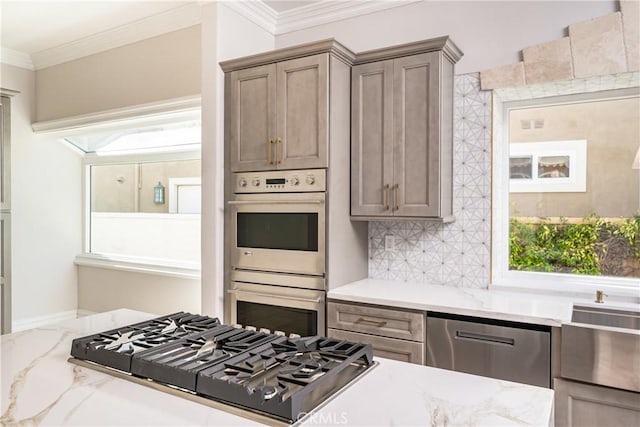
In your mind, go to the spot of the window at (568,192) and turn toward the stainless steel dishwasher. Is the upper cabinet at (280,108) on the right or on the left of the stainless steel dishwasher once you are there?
right

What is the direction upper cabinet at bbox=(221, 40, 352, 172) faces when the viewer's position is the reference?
facing the viewer and to the left of the viewer

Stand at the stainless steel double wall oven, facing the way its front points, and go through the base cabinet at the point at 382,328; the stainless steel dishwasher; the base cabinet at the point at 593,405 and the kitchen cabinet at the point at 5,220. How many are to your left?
3

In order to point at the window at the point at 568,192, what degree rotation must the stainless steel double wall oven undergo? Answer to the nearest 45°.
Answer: approximately 135° to its left

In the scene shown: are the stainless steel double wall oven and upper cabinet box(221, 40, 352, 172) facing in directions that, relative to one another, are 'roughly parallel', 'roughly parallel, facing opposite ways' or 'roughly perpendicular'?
roughly parallel

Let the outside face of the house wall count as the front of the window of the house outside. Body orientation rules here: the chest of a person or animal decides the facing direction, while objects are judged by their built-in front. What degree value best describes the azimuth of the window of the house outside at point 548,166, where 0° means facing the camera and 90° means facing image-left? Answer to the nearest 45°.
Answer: approximately 0°

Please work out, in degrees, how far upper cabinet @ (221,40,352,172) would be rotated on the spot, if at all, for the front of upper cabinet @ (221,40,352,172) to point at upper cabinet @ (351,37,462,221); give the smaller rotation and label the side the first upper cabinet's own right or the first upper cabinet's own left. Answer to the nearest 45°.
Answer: approximately 135° to the first upper cabinet's own left

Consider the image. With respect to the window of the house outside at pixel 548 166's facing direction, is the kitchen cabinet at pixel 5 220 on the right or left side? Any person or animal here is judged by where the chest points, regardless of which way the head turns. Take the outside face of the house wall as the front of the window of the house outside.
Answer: on its right

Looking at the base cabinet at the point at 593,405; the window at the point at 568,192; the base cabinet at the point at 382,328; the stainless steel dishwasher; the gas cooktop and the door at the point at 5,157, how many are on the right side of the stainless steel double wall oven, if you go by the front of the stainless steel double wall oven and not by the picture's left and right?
1

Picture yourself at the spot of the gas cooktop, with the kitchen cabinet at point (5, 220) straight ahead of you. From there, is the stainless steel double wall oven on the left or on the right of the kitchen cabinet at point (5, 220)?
right

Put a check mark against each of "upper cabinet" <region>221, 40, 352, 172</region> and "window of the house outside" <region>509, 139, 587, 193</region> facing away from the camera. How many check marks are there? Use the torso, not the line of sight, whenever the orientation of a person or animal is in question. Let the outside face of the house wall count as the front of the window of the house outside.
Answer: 0

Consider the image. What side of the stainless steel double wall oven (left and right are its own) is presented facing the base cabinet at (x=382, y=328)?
left

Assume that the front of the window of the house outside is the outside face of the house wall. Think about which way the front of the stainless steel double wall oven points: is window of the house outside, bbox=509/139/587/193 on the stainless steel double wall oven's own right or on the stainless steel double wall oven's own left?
on the stainless steel double wall oven's own left

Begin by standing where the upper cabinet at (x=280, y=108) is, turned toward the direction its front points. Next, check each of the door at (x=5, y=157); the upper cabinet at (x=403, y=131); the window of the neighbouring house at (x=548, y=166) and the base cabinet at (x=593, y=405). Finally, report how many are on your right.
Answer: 1
